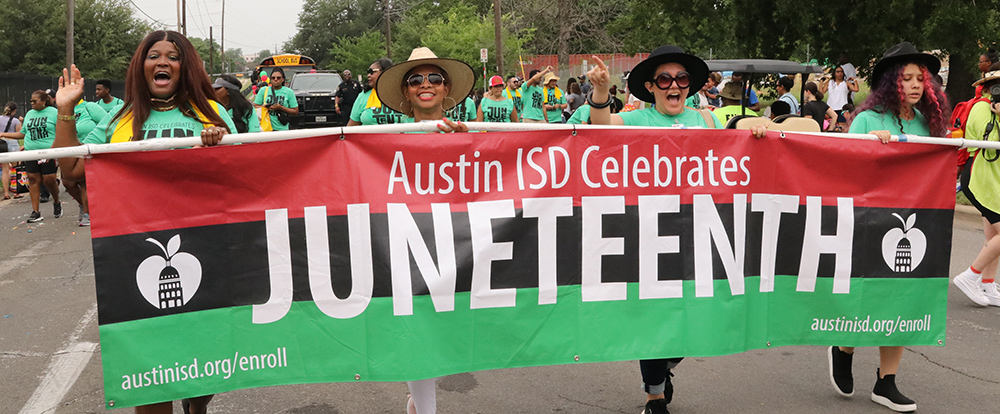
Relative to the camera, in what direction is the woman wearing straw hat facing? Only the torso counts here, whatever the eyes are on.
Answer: toward the camera

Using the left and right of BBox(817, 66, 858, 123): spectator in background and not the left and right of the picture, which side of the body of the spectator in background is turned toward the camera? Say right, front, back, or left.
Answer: front

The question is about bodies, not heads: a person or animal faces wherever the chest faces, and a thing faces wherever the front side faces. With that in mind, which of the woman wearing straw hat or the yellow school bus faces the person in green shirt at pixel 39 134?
the yellow school bus

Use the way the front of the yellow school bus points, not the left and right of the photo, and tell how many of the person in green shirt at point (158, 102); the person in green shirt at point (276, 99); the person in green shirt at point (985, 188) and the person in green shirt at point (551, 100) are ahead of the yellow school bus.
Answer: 4

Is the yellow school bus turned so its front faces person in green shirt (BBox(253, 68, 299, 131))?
yes

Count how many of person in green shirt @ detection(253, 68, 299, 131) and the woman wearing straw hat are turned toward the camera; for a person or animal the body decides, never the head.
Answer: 2

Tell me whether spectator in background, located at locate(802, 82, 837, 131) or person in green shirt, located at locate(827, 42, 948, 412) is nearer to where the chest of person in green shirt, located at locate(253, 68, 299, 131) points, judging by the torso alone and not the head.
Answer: the person in green shirt

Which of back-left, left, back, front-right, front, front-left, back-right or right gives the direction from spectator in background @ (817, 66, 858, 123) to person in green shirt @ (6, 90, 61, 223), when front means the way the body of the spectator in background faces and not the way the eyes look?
front-right

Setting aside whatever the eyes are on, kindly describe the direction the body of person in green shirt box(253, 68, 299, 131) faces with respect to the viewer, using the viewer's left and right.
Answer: facing the viewer
